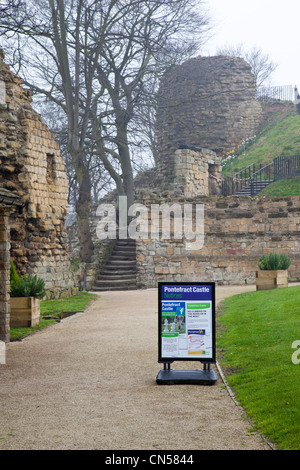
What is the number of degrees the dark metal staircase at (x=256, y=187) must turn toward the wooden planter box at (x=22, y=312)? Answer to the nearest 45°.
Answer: approximately 45° to its left

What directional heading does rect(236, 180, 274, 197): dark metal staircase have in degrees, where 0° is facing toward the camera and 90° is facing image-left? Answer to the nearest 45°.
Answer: approximately 45°

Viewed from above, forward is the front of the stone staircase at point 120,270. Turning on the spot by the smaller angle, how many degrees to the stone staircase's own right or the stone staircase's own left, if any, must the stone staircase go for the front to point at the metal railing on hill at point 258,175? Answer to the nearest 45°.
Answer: approximately 135° to the stone staircase's own left

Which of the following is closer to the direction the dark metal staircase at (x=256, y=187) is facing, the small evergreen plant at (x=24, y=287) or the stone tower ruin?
the small evergreen plant

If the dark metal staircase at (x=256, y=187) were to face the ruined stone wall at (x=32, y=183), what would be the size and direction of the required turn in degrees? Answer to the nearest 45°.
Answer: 0° — it already faces it

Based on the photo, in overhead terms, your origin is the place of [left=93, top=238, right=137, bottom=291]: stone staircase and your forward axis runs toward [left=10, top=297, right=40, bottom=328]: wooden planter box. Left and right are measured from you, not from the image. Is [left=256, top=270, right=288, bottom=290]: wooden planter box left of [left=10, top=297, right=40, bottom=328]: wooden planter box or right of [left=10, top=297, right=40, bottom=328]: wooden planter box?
left

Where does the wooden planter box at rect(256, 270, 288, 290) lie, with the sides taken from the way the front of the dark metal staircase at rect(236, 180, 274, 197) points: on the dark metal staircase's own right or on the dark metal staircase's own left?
on the dark metal staircase's own left

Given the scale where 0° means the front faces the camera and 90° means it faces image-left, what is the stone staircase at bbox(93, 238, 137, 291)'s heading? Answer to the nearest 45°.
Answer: approximately 0°
